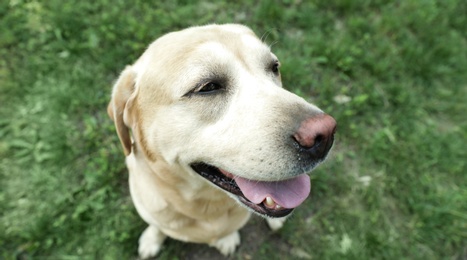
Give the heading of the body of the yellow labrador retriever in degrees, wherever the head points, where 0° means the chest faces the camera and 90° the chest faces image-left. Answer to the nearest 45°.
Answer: approximately 315°
